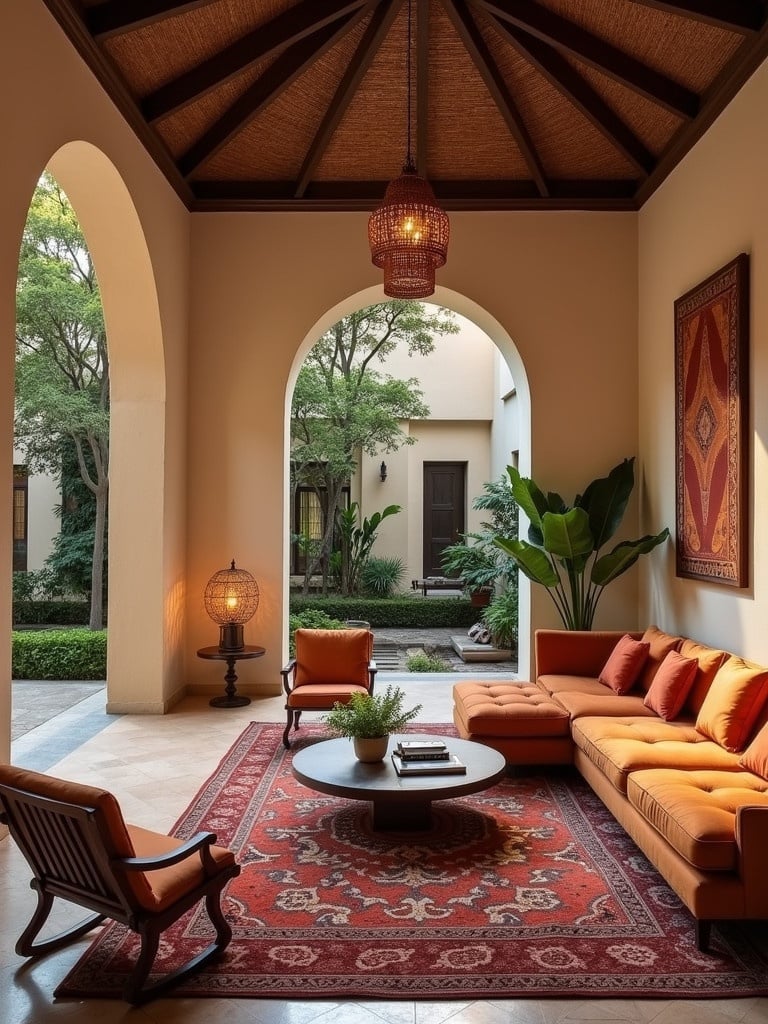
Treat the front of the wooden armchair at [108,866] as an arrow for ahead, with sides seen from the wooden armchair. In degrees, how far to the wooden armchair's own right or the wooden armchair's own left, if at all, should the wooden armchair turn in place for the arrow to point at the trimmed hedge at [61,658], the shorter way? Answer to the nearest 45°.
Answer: approximately 45° to the wooden armchair's own left

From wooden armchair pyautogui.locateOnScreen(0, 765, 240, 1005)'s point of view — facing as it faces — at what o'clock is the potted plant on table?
The potted plant on table is roughly at 12 o'clock from the wooden armchair.

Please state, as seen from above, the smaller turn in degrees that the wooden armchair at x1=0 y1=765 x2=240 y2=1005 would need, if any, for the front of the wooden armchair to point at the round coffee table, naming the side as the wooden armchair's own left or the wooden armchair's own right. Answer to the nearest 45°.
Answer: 0° — it already faces it

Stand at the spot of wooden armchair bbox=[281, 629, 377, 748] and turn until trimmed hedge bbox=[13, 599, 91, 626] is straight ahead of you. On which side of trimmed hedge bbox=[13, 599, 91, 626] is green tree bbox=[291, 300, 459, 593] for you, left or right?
right

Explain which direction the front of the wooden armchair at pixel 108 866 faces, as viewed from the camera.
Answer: facing away from the viewer and to the right of the viewer

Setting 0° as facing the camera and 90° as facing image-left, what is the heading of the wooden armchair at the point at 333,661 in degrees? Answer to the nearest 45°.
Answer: approximately 0°

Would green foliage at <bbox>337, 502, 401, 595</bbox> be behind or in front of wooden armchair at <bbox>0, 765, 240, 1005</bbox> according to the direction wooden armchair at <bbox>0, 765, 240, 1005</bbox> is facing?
in front

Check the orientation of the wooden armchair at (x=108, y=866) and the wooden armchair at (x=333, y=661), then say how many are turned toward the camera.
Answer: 1

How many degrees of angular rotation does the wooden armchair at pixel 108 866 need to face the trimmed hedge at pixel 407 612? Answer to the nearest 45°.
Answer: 0° — it already faces it

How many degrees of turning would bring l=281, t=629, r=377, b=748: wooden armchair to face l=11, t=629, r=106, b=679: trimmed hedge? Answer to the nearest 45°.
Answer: approximately 135° to its right

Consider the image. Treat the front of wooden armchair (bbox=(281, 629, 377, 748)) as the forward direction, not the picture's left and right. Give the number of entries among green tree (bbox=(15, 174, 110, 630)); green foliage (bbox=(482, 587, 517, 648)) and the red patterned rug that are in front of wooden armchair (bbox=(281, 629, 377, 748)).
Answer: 1

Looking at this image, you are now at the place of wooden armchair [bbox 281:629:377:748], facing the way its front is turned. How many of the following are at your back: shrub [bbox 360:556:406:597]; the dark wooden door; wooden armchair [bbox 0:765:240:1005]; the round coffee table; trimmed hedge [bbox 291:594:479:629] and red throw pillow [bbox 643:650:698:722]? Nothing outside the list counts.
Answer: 3

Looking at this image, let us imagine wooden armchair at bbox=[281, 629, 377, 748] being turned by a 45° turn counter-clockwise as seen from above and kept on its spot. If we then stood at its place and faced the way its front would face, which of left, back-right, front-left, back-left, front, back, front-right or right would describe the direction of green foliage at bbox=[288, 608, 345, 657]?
back-left

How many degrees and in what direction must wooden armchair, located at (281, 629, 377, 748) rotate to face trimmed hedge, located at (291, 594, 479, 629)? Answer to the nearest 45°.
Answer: approximately 180°

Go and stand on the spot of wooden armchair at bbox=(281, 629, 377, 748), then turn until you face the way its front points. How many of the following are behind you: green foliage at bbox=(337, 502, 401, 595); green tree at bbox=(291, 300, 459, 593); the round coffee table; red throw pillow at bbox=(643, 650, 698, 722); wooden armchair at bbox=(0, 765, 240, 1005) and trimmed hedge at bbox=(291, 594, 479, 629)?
3
